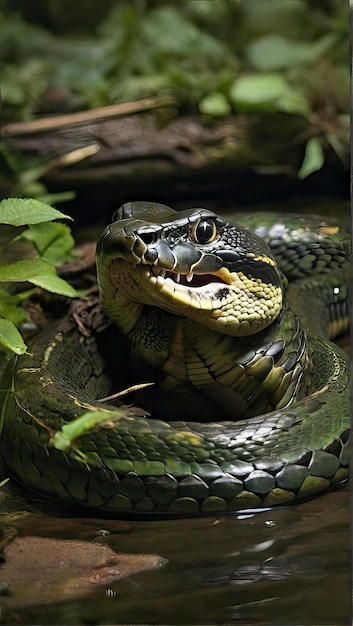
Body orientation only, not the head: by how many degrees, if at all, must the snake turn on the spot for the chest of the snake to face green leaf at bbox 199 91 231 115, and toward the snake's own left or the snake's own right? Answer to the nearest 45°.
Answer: approximately 135° to the snake's own right

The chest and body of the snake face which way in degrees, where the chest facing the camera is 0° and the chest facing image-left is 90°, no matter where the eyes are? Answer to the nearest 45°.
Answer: approximately 45°

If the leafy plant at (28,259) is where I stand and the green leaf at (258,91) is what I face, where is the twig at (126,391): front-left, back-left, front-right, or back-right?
back-right

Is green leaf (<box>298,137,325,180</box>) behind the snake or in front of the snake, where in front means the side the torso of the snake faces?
behind

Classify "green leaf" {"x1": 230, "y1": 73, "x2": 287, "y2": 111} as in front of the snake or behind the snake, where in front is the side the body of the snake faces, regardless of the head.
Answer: behind

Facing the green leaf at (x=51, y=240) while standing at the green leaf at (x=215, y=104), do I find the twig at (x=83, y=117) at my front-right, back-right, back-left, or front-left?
front-right

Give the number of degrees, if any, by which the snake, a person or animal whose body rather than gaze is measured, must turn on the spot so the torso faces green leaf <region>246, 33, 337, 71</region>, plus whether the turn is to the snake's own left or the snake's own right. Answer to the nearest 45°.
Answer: approximately 135° to the snake's own right

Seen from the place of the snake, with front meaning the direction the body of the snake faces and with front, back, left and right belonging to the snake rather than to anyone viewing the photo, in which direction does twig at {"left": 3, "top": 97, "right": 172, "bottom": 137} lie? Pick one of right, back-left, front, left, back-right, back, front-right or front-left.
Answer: back-right

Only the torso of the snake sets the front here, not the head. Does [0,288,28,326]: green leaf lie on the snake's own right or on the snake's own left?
on the snake's own right
